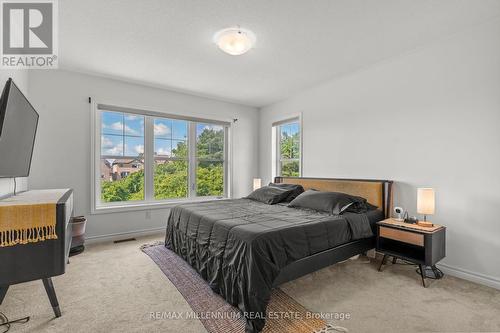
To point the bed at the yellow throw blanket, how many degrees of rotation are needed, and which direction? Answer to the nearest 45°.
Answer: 0° — it already faces it

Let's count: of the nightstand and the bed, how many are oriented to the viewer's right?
0

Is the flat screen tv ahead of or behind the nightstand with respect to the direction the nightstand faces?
ahead

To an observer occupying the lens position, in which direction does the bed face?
facing the viewer and to the left of the viewer

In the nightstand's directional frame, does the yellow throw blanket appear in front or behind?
in front

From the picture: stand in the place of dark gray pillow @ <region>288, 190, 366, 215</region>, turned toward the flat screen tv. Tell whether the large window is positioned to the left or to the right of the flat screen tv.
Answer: right
